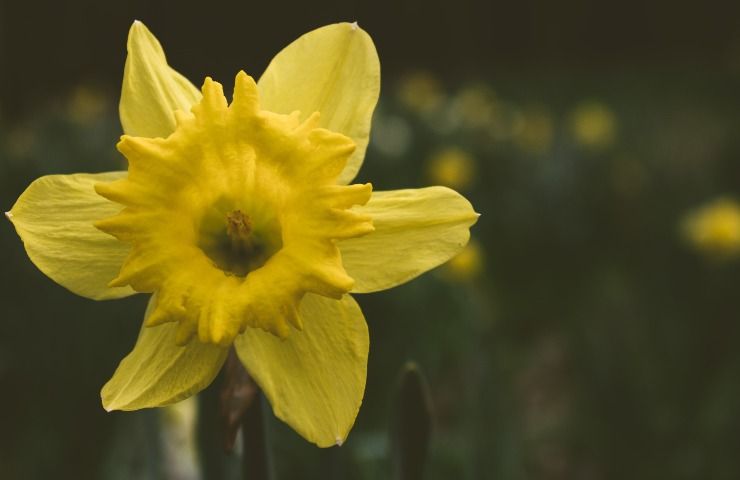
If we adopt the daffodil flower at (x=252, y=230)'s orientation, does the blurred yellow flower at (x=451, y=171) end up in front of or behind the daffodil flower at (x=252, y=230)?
behind

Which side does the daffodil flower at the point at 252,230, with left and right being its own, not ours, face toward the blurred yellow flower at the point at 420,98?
back

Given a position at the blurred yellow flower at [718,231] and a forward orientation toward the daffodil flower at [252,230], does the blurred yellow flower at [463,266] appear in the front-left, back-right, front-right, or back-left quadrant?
front-right

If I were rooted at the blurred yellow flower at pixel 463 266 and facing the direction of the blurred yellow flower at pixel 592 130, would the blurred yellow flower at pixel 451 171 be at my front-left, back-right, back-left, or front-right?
front-left

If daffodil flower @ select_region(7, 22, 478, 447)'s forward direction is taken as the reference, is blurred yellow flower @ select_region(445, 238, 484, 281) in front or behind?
behind

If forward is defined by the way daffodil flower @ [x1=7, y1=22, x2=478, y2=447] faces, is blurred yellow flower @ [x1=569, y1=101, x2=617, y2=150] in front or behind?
behind

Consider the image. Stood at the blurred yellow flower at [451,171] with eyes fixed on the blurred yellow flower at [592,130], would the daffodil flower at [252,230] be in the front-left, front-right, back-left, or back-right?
back-right

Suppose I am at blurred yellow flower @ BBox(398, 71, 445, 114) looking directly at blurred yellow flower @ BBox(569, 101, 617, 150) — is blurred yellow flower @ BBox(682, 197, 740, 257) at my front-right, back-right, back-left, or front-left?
front-right

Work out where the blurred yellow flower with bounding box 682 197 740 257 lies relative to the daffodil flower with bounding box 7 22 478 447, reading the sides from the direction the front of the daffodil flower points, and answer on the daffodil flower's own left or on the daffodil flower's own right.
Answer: on the daffodil flower's own left

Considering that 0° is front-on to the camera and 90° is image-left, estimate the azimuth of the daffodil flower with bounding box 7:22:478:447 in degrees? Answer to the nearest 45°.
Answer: approximately 0°

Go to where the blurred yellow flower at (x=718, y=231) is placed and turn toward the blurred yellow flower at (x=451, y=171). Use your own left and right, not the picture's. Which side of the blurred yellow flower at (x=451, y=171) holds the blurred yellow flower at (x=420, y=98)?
right
